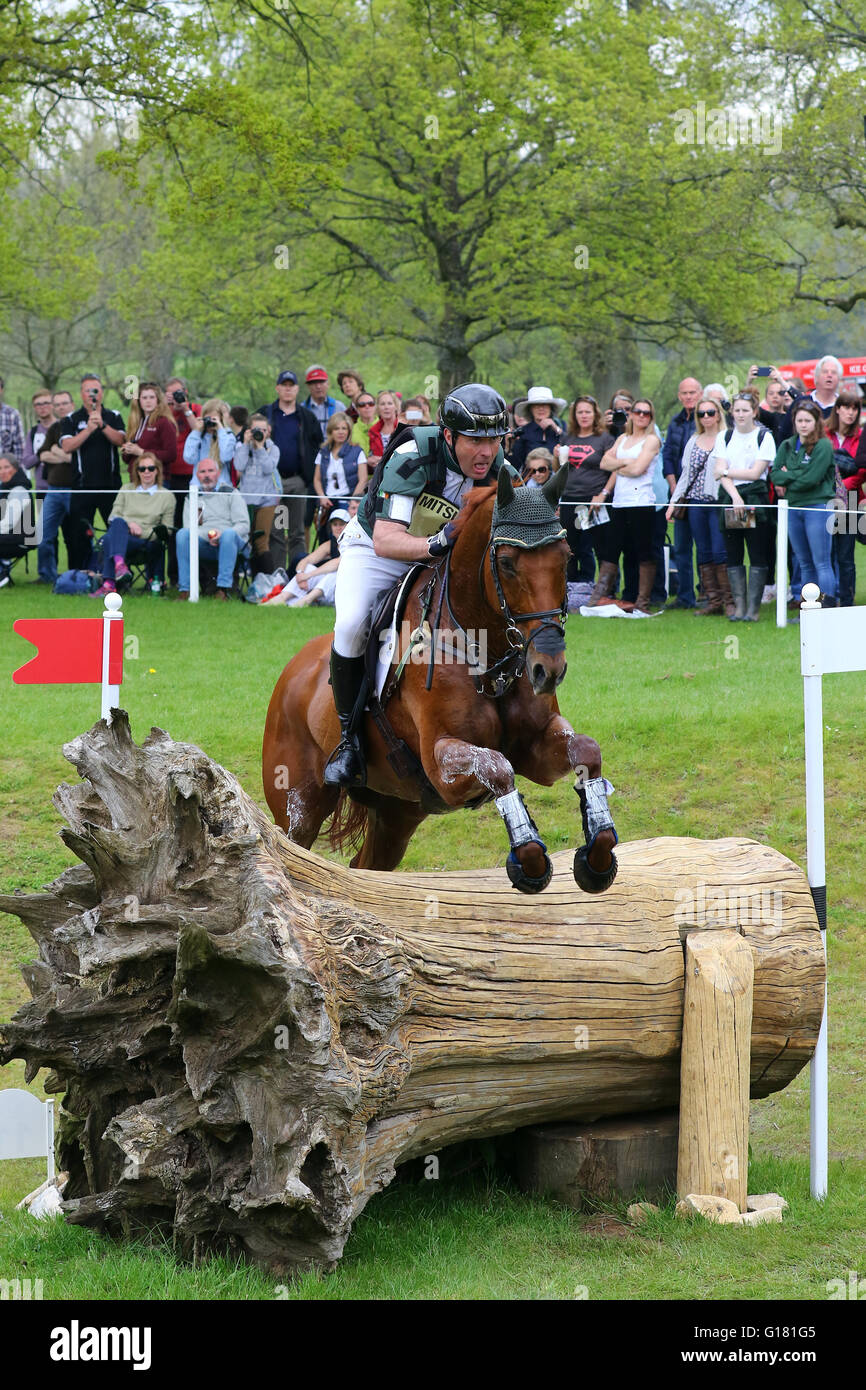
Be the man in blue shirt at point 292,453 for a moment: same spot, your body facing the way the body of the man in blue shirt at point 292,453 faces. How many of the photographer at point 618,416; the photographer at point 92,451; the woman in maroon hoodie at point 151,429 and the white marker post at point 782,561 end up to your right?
2

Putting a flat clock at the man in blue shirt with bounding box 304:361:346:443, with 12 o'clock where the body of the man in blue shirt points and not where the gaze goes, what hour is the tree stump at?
The tree stump is roughly at 12 o'clock from the man in blue shirt.

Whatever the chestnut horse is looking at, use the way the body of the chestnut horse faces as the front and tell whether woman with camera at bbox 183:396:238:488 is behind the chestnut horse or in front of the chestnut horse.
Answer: behind

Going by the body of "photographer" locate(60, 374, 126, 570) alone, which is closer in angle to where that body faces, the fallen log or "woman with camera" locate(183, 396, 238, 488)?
the fallen log

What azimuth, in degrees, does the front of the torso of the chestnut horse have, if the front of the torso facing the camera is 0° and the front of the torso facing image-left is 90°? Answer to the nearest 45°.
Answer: approximately 315°

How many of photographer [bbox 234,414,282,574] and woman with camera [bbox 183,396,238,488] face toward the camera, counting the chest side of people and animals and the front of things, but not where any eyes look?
2

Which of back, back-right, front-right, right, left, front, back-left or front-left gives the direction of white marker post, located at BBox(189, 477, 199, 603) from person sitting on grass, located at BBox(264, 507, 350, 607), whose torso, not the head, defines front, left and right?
front-right

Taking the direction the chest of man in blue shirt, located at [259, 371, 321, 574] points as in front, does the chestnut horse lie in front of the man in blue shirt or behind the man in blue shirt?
in front

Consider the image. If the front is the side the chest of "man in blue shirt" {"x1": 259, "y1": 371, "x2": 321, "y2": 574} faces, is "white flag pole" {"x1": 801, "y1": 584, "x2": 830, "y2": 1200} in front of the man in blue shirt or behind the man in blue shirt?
in front
